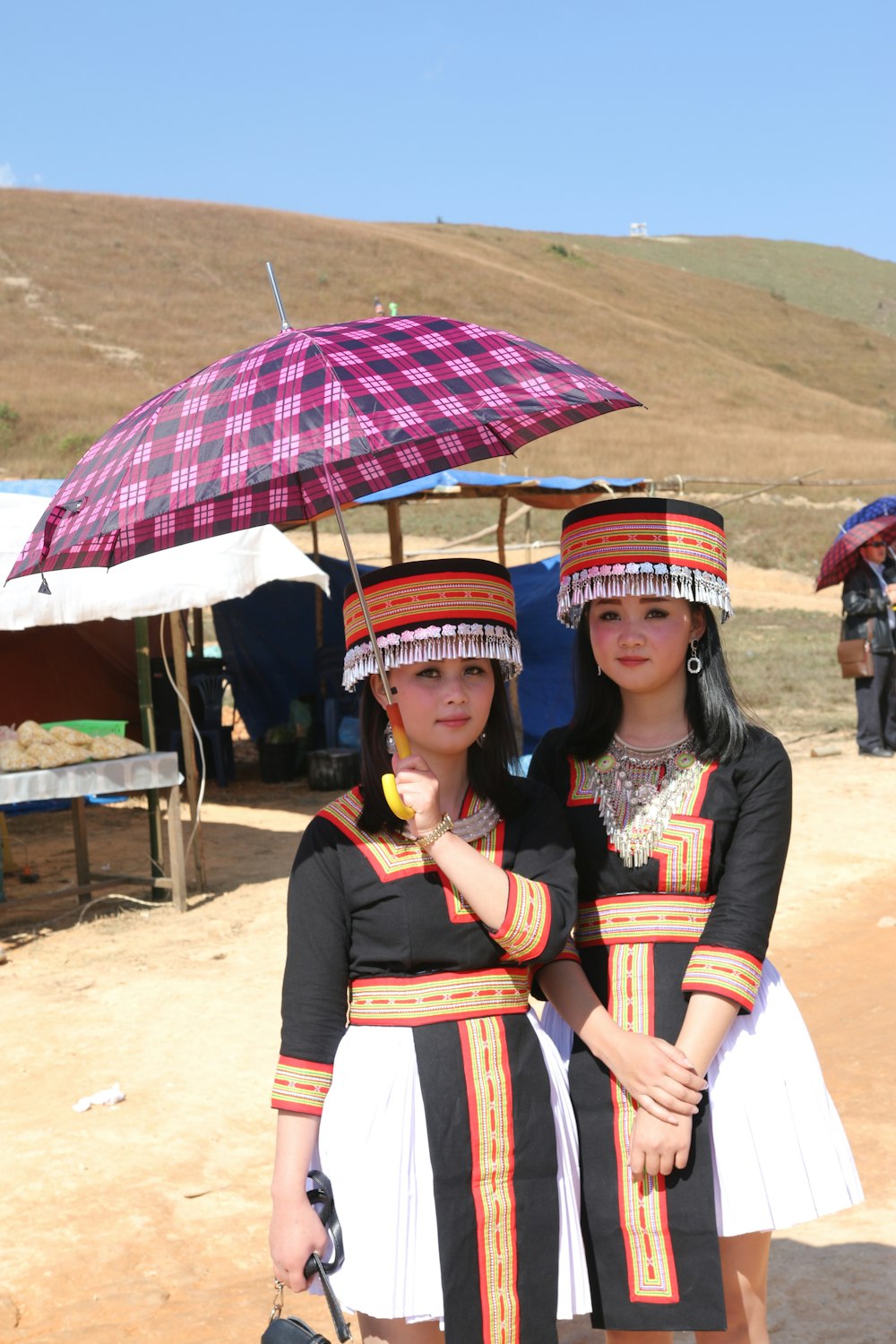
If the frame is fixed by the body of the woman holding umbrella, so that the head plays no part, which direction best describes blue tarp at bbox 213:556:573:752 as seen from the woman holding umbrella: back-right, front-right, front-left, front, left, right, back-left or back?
back-left

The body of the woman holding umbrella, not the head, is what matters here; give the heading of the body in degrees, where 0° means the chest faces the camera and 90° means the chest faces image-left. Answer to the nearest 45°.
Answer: approximately 315°

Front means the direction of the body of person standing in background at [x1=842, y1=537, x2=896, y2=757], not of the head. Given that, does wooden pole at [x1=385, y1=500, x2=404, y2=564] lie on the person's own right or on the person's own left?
on the person's own right

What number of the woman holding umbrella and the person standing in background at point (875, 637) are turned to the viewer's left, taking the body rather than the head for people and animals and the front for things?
0

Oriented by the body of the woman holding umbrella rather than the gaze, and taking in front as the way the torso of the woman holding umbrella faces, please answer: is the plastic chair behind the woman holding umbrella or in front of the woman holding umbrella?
behind

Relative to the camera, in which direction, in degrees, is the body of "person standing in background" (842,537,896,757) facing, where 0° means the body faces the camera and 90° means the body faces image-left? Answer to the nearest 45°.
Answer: approximately 315°

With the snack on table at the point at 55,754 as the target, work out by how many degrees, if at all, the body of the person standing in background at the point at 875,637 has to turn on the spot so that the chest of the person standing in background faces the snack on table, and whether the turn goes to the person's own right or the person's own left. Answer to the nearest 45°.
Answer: approximately 90° to the person's own right

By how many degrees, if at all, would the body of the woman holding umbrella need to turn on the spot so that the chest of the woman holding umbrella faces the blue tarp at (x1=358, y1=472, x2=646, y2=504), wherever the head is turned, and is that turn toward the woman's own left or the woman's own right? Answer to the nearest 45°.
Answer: approximately 135° to the woman's own left
